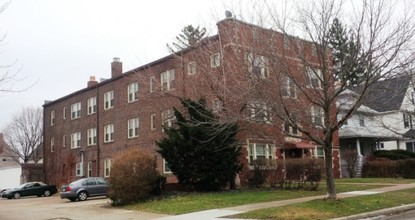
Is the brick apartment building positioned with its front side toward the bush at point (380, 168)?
no

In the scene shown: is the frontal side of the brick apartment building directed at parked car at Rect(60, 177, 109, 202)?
no

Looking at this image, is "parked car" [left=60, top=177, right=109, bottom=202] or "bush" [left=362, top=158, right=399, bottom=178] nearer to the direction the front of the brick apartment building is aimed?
the bush

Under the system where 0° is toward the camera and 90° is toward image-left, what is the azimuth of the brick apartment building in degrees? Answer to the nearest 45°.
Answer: approximately 315°

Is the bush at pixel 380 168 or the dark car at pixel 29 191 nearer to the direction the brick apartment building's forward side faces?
the bush
